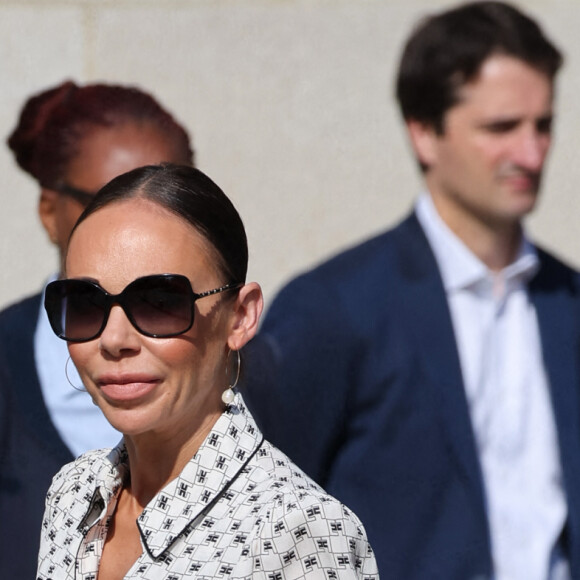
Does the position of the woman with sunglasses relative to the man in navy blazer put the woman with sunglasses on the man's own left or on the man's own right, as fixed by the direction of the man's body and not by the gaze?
on the man's own right

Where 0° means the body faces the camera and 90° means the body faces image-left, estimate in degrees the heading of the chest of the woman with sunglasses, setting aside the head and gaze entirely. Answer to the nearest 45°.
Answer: approximately 45°

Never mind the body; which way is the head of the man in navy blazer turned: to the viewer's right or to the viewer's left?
to the viewer's right

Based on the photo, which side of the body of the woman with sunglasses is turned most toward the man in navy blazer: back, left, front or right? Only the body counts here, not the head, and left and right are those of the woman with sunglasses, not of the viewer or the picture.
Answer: back

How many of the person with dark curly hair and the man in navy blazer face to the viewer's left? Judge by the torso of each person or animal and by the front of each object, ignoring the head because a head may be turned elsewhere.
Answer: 0

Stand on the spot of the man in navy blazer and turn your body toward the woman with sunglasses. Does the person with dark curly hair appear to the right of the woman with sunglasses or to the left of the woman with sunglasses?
right

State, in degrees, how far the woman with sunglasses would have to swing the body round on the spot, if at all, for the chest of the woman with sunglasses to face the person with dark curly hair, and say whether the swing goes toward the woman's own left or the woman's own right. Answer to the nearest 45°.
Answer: approximately 135° to the woman's own right

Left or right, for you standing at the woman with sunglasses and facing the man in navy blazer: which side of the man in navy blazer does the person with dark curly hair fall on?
left

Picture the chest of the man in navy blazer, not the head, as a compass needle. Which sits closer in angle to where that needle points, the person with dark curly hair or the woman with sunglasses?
the woman with sunglasses

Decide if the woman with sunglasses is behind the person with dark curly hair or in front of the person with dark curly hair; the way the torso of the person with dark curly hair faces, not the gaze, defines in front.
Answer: in front
